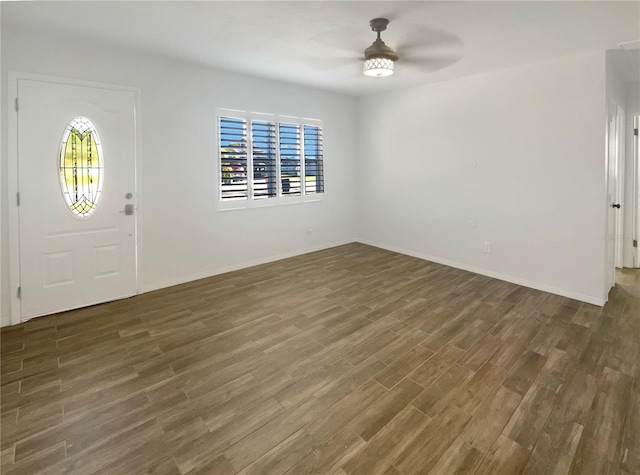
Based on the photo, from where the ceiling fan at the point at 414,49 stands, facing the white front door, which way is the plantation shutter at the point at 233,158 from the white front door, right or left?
right

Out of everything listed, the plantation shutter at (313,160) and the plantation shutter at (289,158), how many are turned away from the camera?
0

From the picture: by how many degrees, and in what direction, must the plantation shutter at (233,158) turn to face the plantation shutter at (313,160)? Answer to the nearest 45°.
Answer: approximately 90° to its left

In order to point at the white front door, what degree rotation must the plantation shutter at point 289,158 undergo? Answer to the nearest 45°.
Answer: approximately 90° to its right

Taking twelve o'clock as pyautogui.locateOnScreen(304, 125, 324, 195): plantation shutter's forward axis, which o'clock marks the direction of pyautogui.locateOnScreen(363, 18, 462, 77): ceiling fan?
The ceiling fan is roughly at 1 o'clock from the plantation shutter.

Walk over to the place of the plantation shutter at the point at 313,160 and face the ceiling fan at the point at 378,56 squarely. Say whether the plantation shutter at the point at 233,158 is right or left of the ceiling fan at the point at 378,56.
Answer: right

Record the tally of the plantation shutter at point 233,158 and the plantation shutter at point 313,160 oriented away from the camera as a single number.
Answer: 0

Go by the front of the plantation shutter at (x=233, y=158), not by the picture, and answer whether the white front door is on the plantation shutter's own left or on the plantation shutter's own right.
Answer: on the plantation shutter's own right

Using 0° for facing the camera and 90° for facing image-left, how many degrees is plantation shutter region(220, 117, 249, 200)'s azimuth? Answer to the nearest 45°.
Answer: approximately 315°

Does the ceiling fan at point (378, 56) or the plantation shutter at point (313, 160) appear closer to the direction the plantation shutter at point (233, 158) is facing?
the ceiling fan

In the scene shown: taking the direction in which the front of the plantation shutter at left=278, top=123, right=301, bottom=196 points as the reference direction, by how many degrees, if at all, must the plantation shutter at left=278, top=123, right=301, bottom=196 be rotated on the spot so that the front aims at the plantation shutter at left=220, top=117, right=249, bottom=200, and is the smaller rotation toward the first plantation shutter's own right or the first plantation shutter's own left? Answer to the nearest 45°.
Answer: approximately 90° to the first plantation shutter's own right

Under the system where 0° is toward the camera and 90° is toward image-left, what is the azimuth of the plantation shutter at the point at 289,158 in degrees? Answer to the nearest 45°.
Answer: approximately 315°
